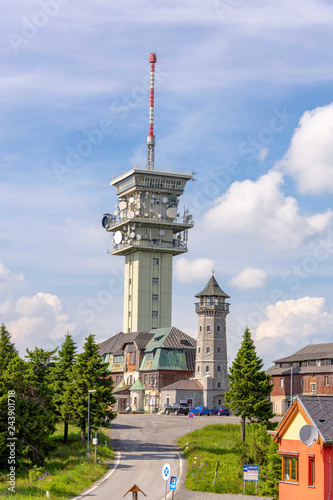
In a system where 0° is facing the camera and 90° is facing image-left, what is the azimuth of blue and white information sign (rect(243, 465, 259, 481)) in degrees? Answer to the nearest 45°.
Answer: approximately 0°

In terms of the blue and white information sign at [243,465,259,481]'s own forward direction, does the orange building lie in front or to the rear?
in front
